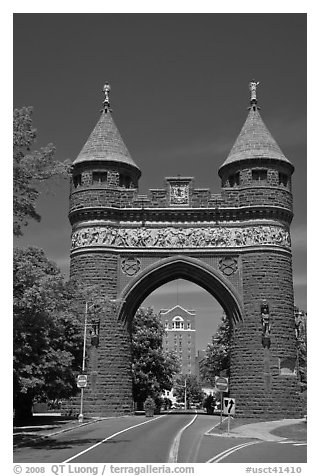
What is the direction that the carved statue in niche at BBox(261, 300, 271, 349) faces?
toward the camera

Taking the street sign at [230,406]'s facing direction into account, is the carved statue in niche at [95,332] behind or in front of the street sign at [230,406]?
behind

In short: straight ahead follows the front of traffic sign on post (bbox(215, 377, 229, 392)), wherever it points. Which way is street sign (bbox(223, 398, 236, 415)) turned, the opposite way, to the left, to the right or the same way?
the same way

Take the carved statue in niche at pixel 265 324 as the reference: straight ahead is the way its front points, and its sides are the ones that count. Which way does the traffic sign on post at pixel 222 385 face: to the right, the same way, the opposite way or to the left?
the same way

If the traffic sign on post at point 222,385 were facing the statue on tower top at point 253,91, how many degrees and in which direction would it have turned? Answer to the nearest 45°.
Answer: approximately 180°

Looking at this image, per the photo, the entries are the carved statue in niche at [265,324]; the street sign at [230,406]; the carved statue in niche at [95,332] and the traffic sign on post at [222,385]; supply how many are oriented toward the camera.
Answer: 4

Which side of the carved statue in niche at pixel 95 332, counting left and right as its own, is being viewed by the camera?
front

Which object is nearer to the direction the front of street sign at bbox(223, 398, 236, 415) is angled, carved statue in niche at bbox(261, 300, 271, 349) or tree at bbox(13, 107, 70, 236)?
the tree

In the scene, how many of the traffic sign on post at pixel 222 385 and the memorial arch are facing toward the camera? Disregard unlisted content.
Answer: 2

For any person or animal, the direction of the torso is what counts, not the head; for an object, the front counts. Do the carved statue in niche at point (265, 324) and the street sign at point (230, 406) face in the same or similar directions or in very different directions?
same or similar directions

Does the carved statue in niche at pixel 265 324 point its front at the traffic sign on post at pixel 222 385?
yes

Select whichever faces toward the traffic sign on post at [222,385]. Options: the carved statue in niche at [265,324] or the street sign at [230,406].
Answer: the carved statue in niche

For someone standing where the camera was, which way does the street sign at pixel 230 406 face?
facing the viewer
